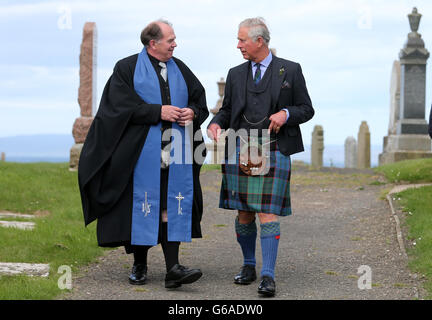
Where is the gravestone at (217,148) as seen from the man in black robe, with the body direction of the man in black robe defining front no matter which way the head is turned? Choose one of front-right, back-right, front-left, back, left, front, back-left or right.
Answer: back-left

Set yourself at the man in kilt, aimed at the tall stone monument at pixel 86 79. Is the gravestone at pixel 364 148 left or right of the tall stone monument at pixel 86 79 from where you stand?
right

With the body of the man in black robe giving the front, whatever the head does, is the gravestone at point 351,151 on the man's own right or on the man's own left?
on the man's own left

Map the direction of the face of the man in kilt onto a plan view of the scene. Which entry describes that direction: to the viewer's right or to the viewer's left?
to the viewer's left

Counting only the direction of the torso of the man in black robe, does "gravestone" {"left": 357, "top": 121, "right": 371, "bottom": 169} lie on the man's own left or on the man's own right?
on the man's own left

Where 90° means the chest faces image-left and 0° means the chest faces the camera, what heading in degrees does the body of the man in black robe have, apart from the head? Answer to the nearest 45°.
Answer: approximately 315°

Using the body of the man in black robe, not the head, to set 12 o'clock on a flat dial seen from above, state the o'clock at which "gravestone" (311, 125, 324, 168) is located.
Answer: The gravestone is roughly at 8 o'clock from the man in black robe.

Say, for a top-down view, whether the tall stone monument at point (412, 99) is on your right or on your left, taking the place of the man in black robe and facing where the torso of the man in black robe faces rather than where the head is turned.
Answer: on your left

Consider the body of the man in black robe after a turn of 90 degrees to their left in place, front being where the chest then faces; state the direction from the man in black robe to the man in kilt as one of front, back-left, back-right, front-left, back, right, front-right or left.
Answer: front-right
